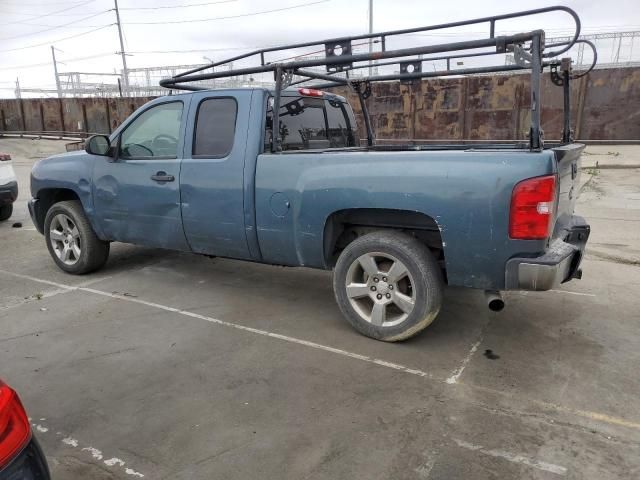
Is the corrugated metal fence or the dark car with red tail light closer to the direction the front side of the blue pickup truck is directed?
the corrugated metal fence

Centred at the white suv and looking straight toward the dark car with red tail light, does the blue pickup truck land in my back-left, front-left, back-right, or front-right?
front-left

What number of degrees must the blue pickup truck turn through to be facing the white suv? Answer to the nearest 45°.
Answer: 0° — it already faces it

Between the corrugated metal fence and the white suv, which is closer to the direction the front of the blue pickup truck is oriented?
the white suv

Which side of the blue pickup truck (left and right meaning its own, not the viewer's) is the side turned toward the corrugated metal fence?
right

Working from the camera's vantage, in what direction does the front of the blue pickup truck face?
facing away from the viewer and to the left of the viewer

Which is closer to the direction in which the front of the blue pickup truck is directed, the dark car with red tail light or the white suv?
the white suv

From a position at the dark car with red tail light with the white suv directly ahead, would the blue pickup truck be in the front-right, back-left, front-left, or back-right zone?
front-right

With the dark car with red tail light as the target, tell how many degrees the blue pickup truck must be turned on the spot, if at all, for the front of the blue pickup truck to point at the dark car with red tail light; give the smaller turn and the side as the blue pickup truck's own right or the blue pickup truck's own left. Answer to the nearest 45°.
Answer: approximately 90° to the blue pickup truck's own left
